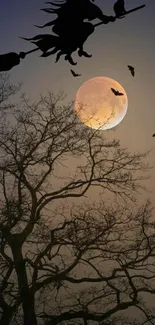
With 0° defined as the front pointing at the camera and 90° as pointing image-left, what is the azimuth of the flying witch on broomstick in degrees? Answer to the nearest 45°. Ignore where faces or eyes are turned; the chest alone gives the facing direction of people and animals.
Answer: approximately 270°
